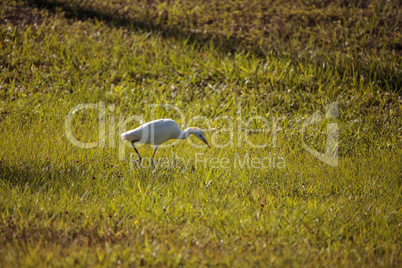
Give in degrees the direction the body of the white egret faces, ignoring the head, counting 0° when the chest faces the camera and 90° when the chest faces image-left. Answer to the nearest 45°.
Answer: approximately 270°
